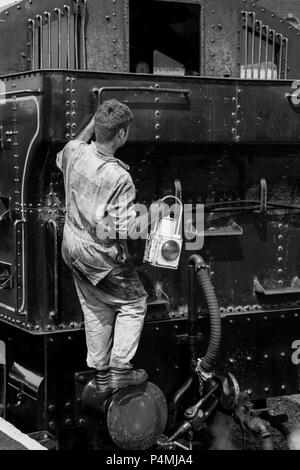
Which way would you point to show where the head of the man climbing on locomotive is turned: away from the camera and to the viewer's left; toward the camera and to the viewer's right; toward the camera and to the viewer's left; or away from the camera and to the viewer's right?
away from the camera and to the viewer's right

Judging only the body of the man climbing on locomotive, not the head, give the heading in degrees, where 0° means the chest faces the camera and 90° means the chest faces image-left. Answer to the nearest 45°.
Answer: approximately 225°
